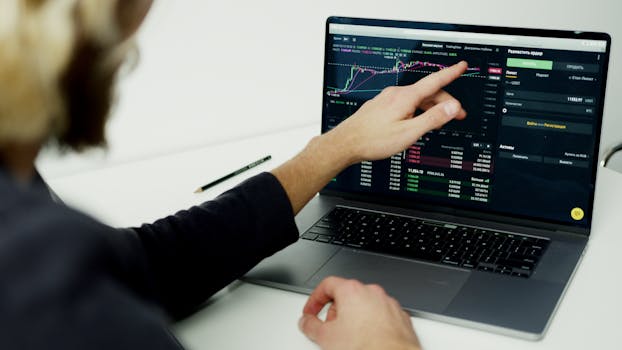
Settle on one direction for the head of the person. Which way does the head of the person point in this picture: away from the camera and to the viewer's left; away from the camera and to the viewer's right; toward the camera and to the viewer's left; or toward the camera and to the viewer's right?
away from the camera and to the viewer's right

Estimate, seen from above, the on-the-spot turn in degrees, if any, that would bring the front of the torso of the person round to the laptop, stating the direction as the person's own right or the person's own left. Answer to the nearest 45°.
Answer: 0° — they already face it

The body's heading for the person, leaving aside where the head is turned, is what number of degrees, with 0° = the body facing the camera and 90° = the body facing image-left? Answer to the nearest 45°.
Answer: approximately 225°

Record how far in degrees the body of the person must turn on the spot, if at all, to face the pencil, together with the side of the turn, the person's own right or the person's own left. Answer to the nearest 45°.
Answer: approximately 45° to the person's own left
